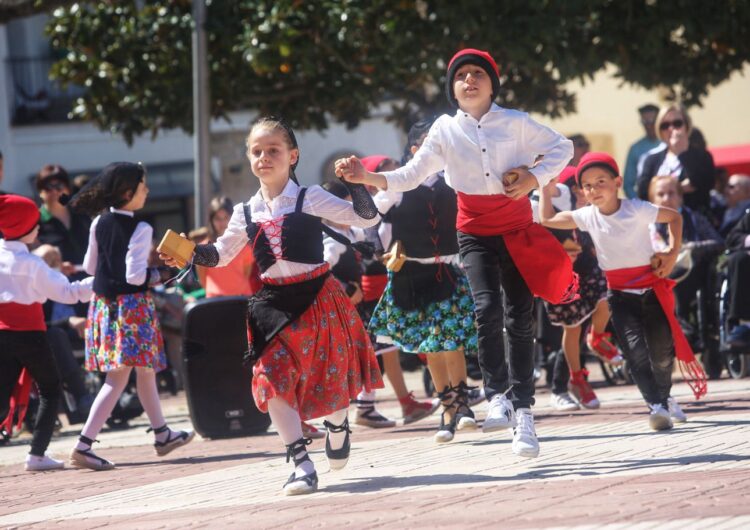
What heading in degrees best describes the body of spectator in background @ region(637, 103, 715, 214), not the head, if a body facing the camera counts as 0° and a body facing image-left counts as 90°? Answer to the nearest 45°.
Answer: approximately 0°

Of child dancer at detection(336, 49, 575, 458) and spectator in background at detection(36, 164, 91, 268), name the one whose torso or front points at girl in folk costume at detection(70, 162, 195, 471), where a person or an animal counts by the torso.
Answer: the spectator in background

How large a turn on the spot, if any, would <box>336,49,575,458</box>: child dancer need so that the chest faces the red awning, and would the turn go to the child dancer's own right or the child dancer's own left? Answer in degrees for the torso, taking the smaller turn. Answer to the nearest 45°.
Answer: approximately 180°

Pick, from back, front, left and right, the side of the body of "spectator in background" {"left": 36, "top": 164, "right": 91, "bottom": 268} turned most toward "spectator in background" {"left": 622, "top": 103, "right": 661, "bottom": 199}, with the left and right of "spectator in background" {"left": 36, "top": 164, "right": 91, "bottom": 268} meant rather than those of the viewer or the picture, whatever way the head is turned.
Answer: left

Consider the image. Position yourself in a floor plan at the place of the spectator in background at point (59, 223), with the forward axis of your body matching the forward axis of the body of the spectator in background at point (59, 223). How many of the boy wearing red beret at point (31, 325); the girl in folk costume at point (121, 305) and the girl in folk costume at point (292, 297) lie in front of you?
3

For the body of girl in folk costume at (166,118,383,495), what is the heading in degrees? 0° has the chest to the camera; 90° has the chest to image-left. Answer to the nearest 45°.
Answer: approximately 45°

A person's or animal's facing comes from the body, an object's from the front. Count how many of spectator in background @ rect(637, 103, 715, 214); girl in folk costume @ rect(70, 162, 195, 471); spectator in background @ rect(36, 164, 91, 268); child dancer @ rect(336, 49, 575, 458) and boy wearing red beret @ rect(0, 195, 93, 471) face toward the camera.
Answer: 3

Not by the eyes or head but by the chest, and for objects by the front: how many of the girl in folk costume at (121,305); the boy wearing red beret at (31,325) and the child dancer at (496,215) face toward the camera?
1
